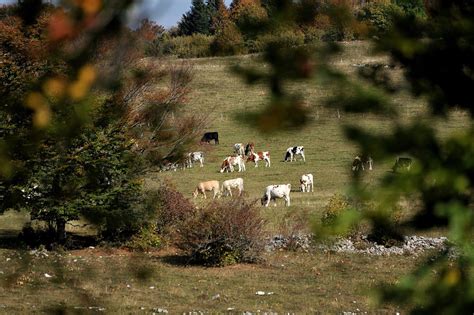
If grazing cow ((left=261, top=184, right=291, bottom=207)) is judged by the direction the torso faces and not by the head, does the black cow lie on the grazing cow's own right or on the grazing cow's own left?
on the grazing cow's own right

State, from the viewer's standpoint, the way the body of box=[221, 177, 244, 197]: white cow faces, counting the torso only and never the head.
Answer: to the viewer's left

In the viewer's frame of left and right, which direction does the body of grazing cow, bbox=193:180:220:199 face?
facing to the left of the viewer

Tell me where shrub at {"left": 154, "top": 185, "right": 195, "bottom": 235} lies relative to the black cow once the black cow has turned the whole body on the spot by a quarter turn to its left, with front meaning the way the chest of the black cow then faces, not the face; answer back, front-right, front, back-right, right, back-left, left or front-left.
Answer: front

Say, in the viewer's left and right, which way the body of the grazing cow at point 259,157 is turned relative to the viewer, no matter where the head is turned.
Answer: facing to the left of the viewer

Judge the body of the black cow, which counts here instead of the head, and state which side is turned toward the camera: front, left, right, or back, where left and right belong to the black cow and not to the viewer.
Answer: left

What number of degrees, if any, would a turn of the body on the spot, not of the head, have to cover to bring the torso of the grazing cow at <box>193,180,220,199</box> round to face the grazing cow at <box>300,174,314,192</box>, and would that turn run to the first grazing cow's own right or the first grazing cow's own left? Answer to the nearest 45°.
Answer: approximately 180°

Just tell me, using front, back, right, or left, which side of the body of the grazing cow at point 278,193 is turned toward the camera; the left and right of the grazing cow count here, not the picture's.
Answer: left
